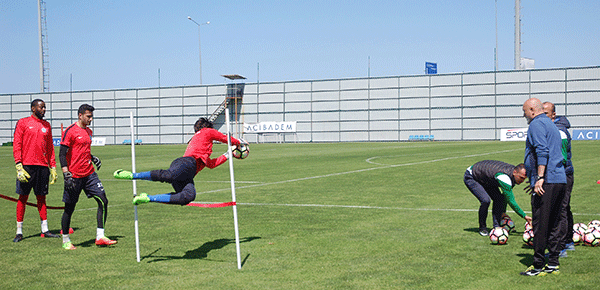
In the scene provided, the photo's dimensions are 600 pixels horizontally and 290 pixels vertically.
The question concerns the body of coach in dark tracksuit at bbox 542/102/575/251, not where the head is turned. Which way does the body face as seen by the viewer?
to the viewer's left

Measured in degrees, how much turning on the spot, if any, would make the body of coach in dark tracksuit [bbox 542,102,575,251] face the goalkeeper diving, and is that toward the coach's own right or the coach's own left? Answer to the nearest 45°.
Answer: approximately 45° to the coach's own left

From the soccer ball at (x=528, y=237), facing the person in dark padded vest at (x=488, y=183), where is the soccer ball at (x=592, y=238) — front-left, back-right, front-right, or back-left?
back-right

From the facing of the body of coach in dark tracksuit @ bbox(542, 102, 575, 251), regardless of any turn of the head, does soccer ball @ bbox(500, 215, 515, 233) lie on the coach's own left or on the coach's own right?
on the coach's own right
